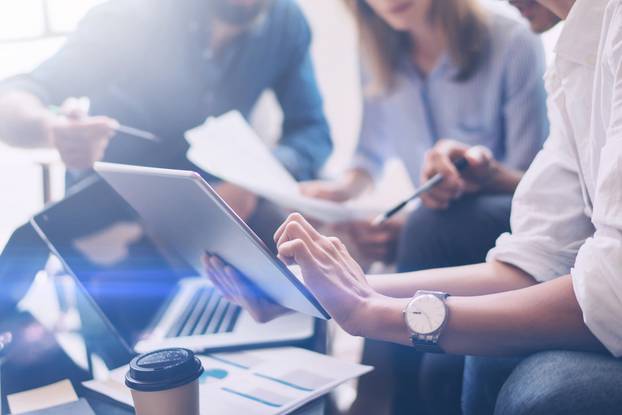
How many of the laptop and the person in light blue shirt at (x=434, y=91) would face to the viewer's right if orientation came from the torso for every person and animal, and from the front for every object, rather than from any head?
1

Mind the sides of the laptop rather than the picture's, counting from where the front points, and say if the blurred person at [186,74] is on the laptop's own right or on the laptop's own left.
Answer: on the laptop's own left

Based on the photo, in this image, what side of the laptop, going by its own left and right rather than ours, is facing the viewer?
right

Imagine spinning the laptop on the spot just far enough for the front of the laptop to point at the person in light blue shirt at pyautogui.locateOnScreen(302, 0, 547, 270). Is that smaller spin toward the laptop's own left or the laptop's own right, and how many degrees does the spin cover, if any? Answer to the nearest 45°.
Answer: approximately 45° to the laptop's own left

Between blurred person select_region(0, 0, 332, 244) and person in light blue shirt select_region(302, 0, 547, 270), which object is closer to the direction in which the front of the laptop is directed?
the person in light blue shirt

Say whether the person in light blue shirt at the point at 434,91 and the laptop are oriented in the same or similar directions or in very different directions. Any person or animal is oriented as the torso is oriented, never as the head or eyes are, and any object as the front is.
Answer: very different directions
